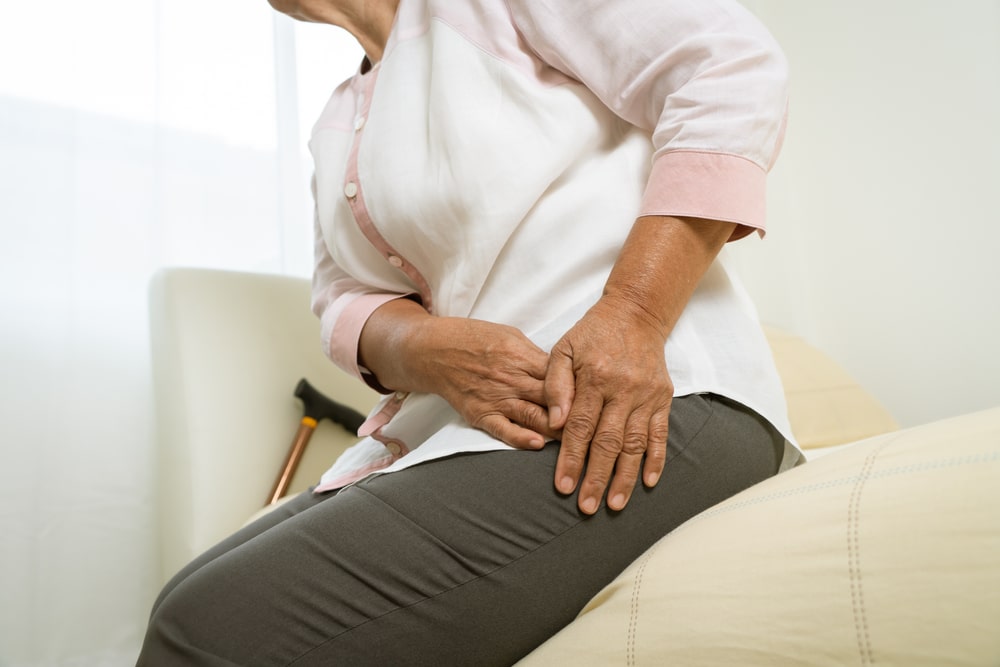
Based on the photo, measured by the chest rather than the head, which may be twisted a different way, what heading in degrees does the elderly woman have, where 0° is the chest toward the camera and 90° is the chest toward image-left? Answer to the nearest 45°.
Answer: approximately 45°

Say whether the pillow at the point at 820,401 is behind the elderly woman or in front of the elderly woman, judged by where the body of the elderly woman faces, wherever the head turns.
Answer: behind
